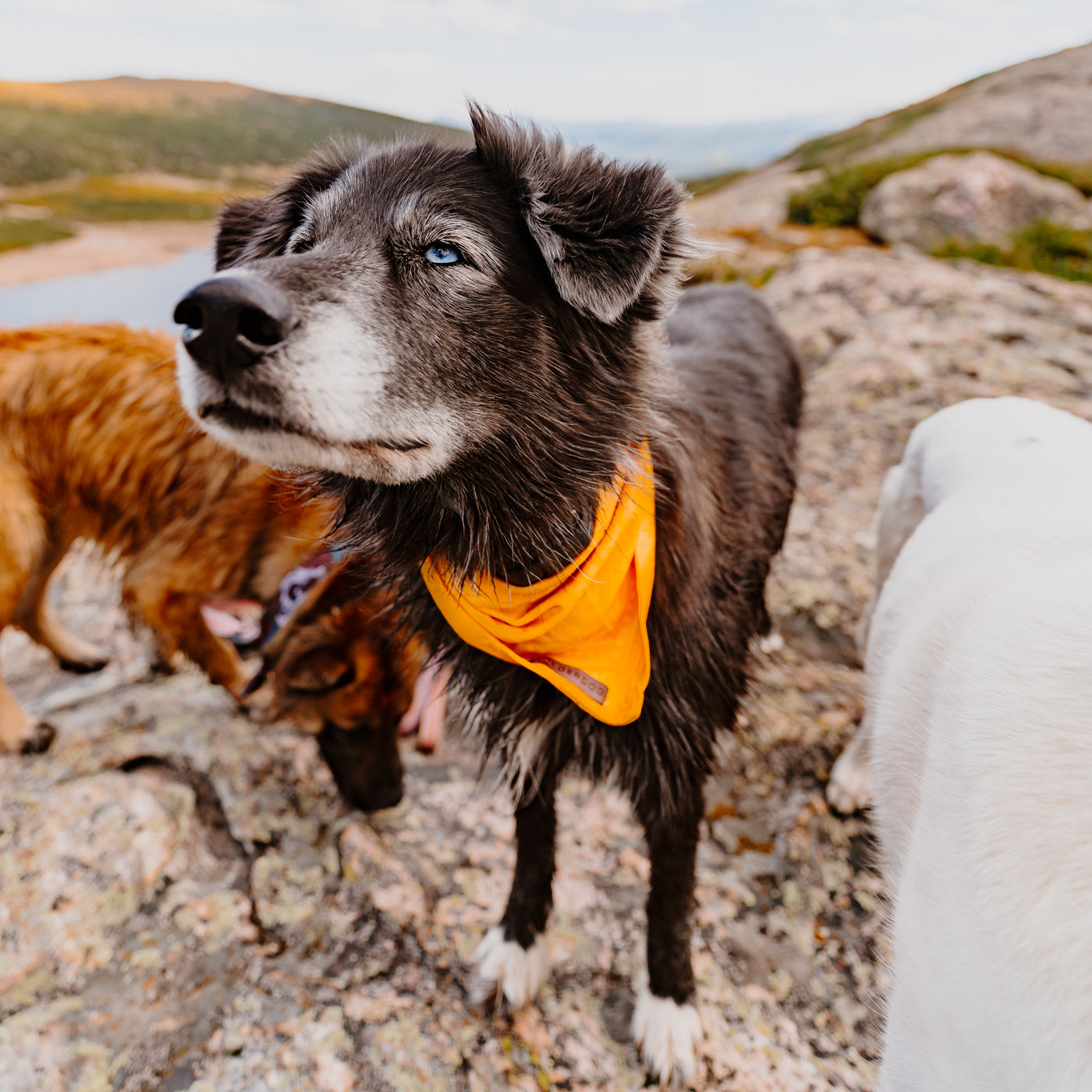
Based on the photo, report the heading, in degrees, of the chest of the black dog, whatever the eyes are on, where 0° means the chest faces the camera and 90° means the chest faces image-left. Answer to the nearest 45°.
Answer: approximately 45°

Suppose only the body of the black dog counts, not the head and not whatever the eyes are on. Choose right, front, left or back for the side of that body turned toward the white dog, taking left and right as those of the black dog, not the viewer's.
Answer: left

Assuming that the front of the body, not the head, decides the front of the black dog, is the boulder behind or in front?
behind

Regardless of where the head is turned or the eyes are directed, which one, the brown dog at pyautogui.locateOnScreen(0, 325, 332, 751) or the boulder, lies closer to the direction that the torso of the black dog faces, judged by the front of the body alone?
the brown dog

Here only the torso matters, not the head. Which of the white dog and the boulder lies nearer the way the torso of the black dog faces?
the white dog

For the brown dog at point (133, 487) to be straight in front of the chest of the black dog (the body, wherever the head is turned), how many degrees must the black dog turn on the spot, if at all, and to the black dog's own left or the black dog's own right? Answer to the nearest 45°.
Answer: approximately 90° to the black dog's own right
